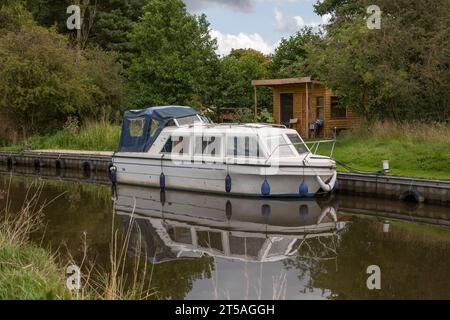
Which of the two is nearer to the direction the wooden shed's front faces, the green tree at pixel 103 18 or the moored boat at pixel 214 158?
the moored boat

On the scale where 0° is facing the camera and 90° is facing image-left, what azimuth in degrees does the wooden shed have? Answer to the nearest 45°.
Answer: approximately 45°

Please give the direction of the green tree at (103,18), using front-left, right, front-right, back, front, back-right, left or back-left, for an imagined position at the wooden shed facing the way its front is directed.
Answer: right

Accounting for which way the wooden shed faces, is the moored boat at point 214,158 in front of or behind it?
in front

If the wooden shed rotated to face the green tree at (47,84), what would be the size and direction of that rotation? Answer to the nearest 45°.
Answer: approximately 45° to its right

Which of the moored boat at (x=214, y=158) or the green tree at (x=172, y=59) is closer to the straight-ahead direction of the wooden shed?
the moored boat

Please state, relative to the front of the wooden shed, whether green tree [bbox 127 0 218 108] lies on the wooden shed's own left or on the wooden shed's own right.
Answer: on the wooden shed's own right

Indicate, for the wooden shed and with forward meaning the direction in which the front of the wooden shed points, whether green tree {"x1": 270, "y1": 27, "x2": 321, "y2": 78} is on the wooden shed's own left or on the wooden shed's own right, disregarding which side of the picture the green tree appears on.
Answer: on the wooden shed's own right
